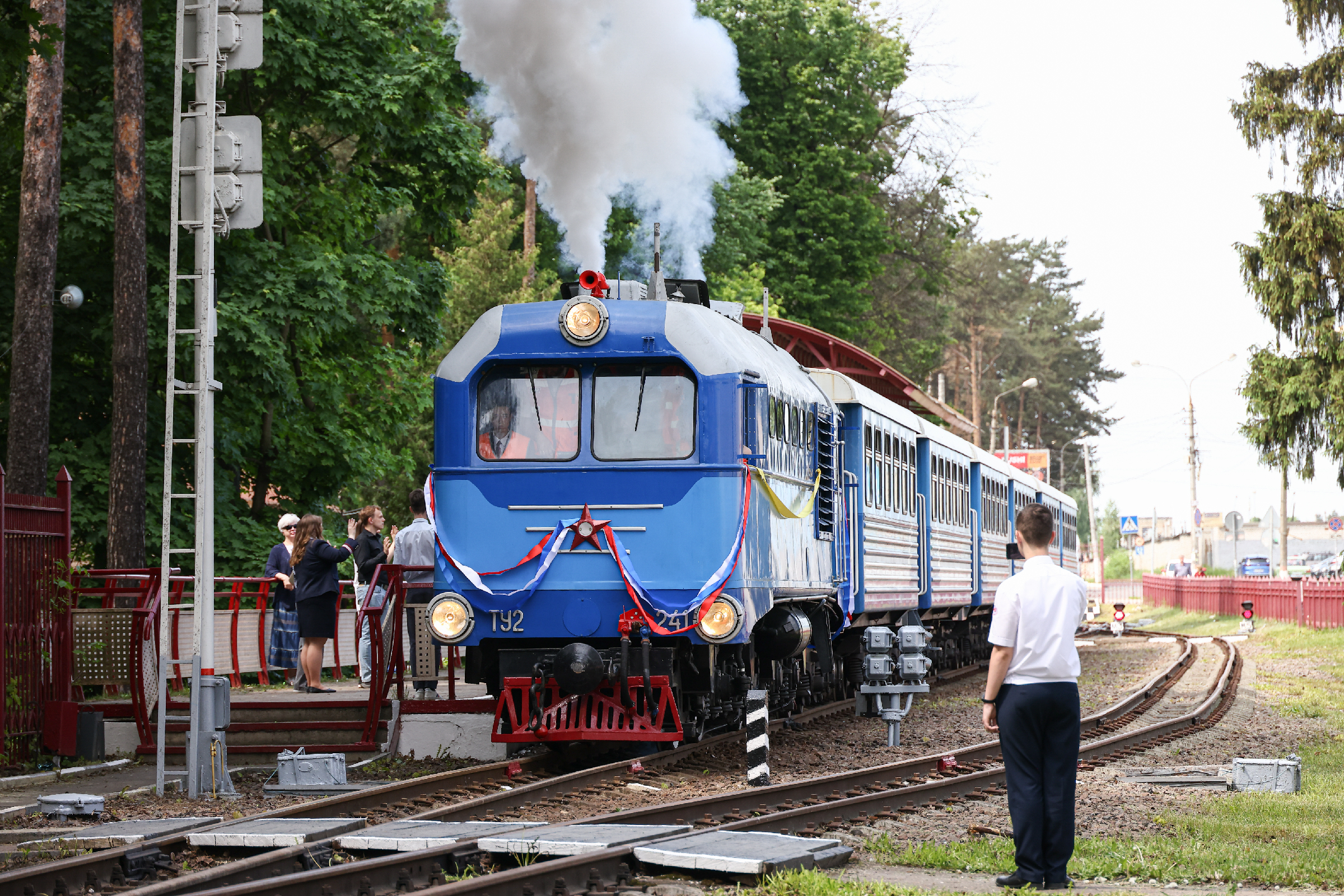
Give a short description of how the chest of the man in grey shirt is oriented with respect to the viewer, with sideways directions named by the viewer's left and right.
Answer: facing away from the viewer

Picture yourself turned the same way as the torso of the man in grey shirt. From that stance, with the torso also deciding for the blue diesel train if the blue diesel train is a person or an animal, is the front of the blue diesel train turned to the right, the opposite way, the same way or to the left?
the opposite way

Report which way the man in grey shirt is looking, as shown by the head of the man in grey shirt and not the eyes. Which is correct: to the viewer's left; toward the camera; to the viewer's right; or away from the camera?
away from the camera

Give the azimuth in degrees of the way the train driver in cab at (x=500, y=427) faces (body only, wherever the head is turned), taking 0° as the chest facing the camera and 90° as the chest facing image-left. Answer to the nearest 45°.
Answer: approximately 0°

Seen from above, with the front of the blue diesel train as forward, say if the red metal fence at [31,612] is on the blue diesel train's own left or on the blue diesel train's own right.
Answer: on the blue diesel train's own right

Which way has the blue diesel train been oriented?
toward the camera

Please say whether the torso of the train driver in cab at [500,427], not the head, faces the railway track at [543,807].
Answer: yes
